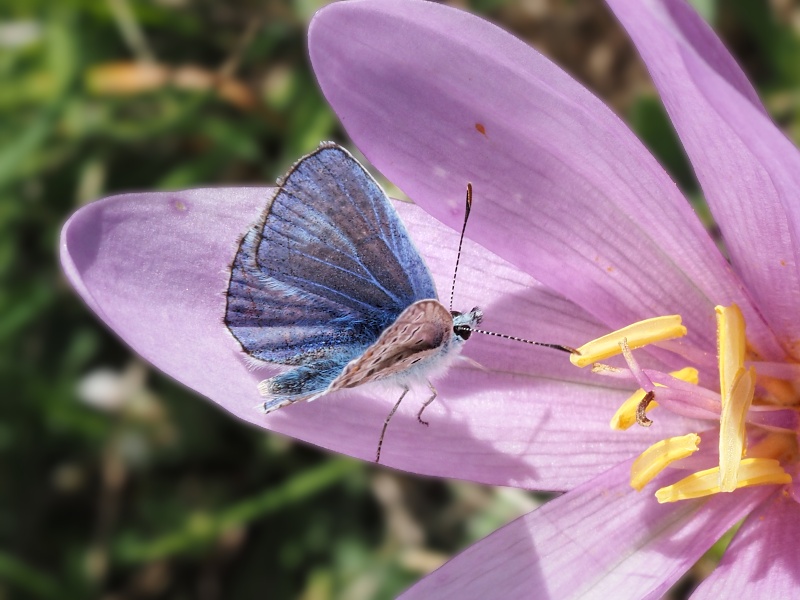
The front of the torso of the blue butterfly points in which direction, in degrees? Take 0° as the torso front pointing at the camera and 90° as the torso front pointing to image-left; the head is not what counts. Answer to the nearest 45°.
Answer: approximately 270°
